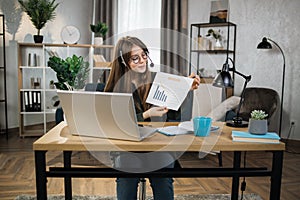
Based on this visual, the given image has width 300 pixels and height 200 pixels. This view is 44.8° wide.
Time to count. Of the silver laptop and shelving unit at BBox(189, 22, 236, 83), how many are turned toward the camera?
1

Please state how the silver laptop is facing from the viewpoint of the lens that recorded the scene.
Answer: facing away from the viewer and to the right of the viewer

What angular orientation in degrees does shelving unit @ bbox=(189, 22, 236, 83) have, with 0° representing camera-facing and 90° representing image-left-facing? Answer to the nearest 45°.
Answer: approximately 0°

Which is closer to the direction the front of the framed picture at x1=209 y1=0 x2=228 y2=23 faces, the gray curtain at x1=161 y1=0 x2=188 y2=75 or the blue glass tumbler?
the blue glass tumbler

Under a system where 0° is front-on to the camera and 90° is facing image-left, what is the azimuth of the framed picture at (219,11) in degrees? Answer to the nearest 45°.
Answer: approximately 0°

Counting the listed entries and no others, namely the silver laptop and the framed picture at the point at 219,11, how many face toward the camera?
1

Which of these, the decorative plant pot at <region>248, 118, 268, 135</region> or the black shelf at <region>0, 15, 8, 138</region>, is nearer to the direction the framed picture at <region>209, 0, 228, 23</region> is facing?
the decorative plant pot

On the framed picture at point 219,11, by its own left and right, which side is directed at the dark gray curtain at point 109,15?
right

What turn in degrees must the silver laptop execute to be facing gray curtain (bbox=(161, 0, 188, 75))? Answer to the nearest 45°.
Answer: approximately 45° to its left

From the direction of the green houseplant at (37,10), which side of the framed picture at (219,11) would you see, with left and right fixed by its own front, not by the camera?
right
